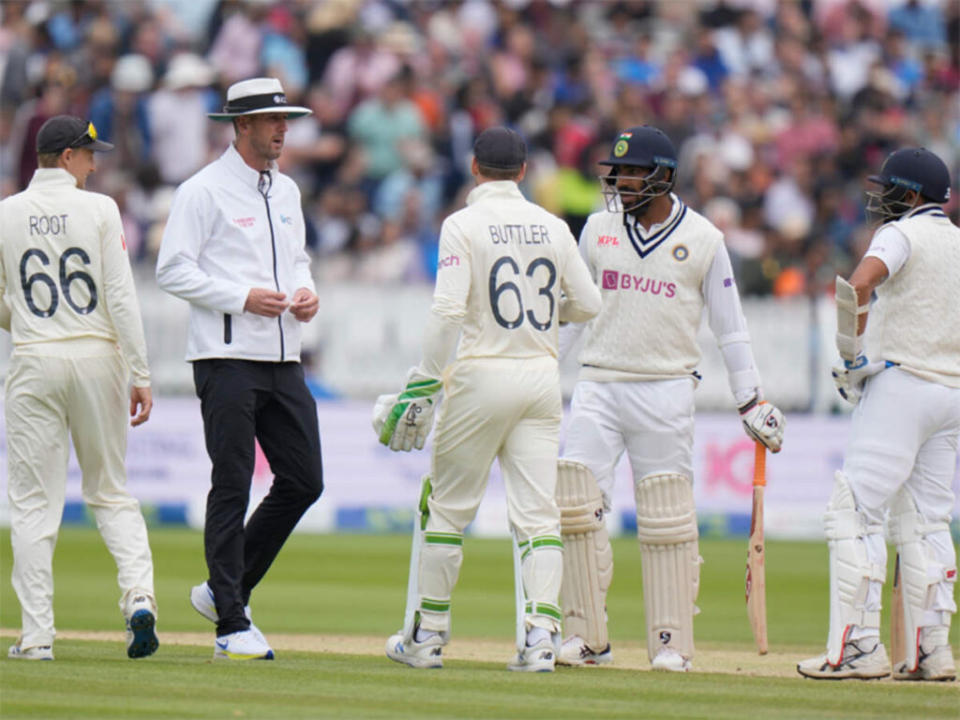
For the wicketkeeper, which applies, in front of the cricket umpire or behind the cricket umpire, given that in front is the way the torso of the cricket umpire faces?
in front

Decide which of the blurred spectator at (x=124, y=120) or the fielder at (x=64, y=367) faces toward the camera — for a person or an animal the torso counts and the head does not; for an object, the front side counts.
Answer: the blurred spectator

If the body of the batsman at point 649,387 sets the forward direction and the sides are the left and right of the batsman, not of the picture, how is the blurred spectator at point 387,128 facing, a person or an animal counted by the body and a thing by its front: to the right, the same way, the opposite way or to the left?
the same way

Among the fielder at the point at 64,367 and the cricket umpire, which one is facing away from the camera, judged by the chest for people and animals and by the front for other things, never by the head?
the fielder

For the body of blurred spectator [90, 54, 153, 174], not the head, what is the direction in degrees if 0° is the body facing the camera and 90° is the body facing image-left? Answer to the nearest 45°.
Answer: approximately 0°

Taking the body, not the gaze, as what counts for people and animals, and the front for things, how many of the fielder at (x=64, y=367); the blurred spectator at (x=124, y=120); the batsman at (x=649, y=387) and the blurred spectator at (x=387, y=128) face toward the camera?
3

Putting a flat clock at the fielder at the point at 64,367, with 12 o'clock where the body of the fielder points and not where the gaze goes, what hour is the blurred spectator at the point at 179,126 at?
The blurred spectator is roughly at 12 o'clock from the fielder.

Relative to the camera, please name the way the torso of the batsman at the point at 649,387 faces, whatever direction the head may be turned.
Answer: toward the camera

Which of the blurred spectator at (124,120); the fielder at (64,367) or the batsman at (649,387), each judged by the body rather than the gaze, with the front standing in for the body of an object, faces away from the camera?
the fielder

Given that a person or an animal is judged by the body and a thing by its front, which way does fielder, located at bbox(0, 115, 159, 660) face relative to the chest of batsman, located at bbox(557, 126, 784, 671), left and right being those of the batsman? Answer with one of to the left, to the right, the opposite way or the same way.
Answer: the opposite way

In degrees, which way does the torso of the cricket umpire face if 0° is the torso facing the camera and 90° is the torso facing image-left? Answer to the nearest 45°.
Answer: approximately 315°

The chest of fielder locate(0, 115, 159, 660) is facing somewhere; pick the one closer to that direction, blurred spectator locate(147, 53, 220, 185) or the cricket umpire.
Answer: the blurred spectator

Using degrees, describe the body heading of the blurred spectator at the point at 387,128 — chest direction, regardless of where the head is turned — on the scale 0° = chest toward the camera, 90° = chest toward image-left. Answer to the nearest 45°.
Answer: approximately 0°

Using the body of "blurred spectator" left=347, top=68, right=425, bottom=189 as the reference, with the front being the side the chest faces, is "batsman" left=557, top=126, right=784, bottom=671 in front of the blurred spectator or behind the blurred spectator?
in front

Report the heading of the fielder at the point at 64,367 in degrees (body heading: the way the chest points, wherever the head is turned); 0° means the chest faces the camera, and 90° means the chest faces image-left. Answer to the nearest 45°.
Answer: approximately 180°

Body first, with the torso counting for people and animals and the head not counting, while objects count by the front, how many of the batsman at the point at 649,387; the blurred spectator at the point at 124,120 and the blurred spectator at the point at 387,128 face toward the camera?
3
